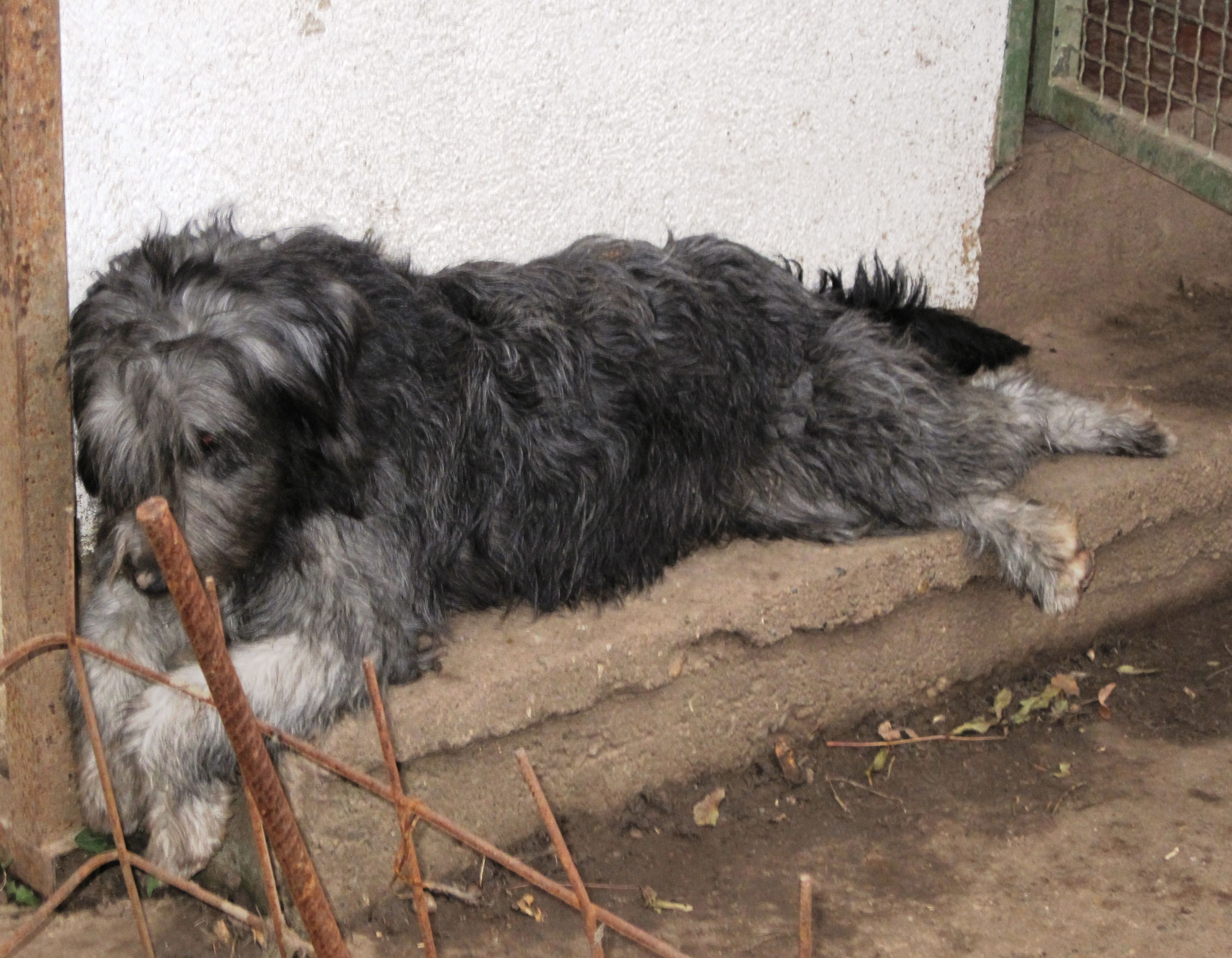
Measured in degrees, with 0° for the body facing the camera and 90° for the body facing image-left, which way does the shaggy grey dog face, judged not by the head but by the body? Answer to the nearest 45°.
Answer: approximately 45°

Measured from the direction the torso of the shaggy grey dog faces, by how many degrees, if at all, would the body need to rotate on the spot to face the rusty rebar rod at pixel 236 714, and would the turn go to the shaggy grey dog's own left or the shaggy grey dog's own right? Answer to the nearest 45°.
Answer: approximately 45° to the shaggy grey dog's own left

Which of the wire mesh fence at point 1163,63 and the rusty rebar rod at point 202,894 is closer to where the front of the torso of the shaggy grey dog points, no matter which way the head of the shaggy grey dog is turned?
the rusty rebar rod

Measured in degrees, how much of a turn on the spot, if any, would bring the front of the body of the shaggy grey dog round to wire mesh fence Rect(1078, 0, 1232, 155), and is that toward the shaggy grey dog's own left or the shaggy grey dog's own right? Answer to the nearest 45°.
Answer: approximately 180°

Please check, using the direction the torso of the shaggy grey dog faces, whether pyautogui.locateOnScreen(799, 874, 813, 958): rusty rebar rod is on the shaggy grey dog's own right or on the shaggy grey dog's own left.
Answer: on the shaggy grey dog's own left

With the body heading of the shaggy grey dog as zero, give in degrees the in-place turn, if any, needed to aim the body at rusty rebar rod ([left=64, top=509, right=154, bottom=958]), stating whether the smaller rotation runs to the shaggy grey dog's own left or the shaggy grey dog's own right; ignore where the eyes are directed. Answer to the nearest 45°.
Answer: approximately 45° to the shaggy grey dog's own left

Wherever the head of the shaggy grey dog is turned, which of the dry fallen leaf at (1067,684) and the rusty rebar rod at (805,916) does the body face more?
the rusty rebar rod
